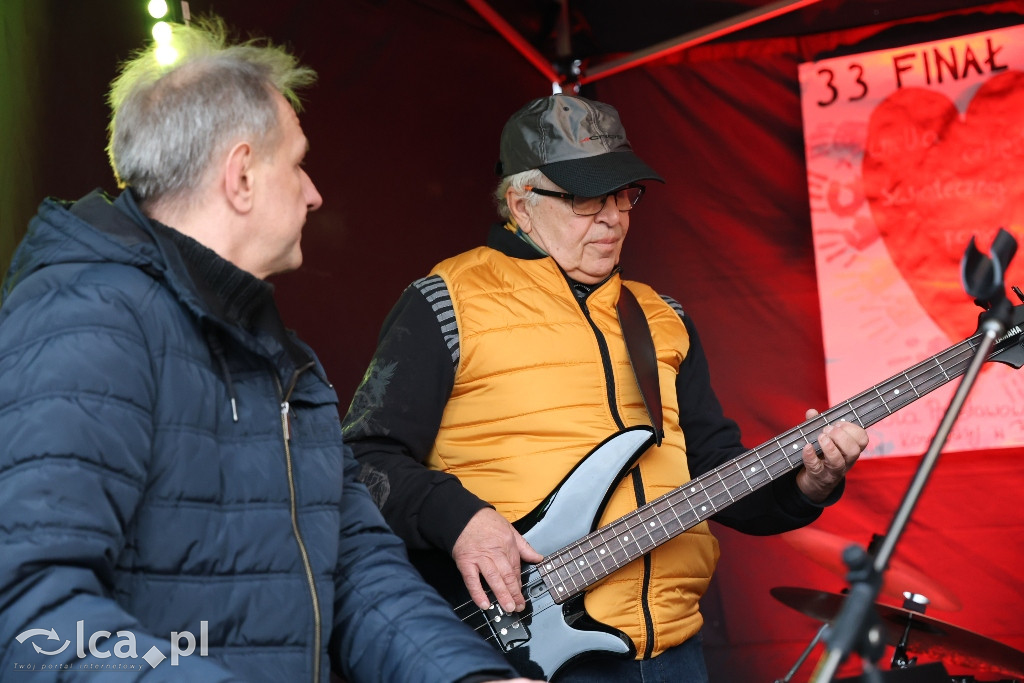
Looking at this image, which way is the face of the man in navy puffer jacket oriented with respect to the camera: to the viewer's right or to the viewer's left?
to the viewer's right

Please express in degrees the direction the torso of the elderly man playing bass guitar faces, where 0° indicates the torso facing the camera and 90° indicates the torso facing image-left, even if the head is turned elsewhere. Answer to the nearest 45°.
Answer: approximately 315°

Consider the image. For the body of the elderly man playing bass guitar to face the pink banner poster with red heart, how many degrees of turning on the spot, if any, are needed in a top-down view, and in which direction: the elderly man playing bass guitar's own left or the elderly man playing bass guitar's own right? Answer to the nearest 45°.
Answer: approximately 90° to the elderly man playing bass guitar's own left

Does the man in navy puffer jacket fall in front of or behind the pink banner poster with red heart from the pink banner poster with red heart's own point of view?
in front

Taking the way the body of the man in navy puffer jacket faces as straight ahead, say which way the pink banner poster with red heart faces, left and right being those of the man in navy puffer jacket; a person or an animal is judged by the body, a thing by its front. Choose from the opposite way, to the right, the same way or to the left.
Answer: to the right

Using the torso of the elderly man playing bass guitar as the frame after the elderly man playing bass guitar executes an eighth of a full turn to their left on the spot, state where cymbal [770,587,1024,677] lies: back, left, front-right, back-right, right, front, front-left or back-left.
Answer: front-left
